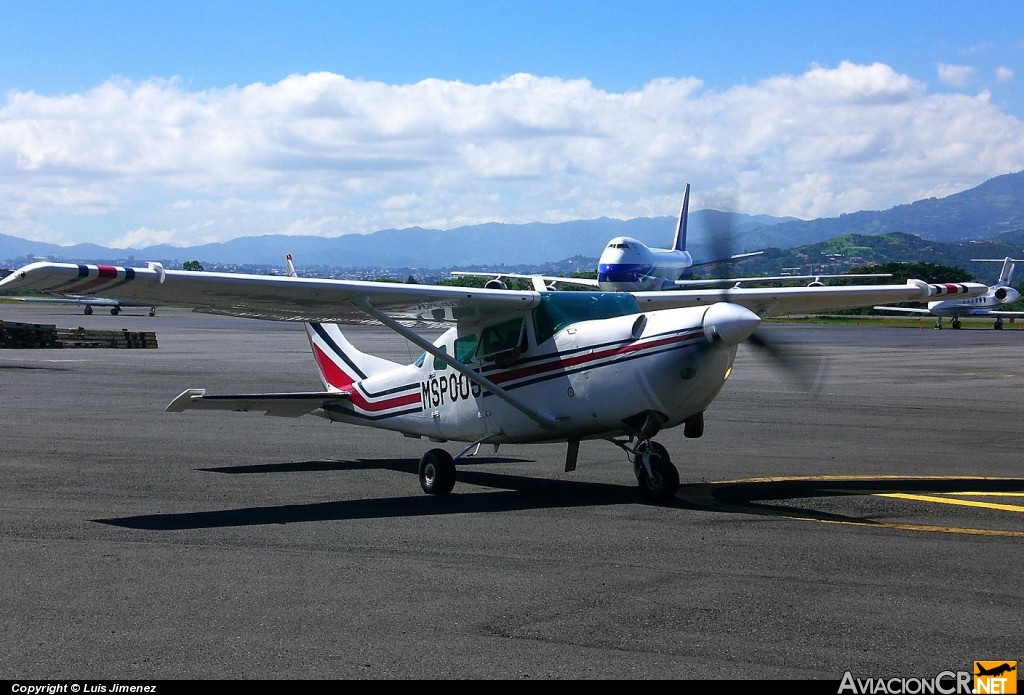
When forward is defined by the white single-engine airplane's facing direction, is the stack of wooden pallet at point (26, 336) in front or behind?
behind

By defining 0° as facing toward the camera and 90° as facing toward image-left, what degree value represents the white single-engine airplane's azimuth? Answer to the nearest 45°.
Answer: approximately 315°
